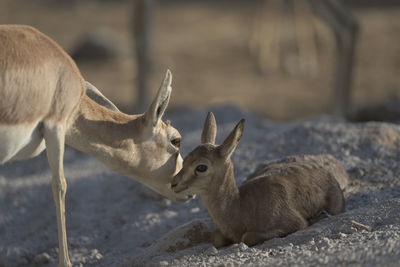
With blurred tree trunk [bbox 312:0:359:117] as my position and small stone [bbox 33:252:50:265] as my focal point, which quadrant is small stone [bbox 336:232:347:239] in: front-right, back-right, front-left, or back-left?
front-left

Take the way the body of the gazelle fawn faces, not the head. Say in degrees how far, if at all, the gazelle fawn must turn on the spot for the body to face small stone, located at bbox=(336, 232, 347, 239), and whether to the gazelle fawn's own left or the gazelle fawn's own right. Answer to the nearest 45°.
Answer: approximately 135° to the gazelle fawn's own left

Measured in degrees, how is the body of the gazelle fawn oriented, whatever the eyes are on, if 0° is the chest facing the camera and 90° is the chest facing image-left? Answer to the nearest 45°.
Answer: approximately 45°

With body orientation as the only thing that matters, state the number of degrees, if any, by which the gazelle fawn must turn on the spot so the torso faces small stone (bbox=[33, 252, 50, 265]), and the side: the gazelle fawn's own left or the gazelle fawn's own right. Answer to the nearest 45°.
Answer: approximately 45° to the gazelle fawn's own right

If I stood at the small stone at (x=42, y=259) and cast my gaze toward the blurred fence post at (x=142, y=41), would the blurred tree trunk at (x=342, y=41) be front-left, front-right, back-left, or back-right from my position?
front-right

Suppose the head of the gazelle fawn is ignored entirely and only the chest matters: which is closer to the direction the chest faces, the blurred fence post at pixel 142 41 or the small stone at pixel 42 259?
the small stone

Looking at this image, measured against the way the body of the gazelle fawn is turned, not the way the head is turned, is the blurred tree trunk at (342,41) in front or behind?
behind

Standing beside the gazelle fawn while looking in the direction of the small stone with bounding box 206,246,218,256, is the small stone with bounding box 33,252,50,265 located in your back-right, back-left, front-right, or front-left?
front-right
